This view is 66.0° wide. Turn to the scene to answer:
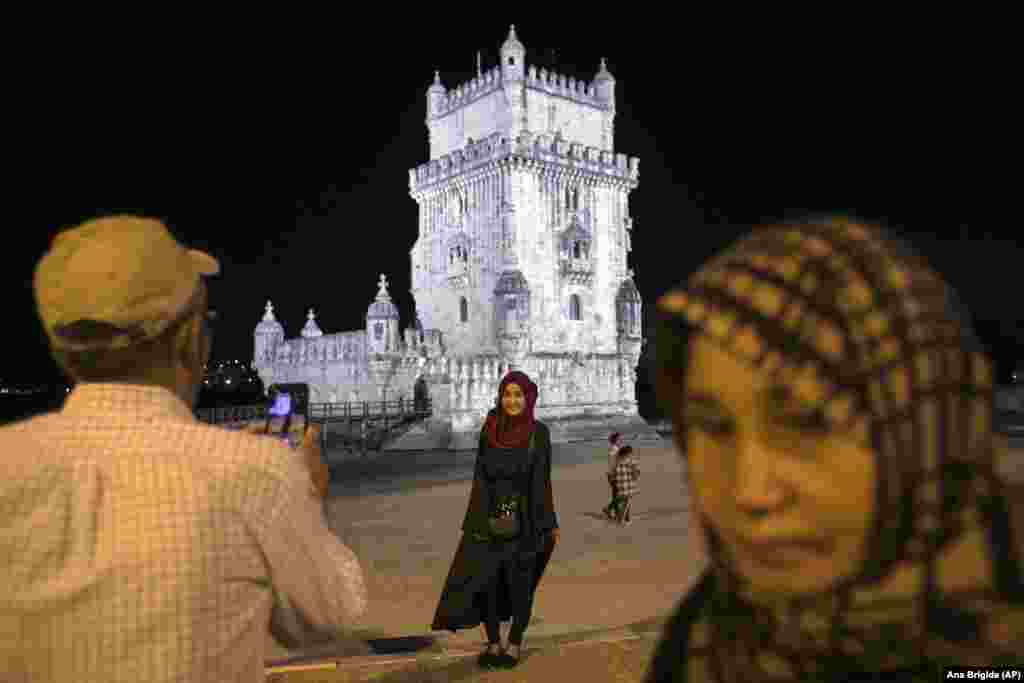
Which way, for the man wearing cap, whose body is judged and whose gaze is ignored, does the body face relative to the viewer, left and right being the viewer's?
facing away from the viewer and to the right of the viewer

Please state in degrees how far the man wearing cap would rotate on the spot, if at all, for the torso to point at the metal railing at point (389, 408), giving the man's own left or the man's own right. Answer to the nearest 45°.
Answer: approximately 45° to the man's own left

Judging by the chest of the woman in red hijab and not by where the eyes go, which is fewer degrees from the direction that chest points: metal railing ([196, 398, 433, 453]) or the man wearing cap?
the man wearing cap

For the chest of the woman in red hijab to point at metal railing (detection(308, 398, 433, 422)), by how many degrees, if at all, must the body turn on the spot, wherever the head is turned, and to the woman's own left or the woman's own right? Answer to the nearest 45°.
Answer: approximately 180°

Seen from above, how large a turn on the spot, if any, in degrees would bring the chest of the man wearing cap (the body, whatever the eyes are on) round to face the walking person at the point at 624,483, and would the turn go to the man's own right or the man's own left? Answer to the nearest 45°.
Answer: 0° — they already face them

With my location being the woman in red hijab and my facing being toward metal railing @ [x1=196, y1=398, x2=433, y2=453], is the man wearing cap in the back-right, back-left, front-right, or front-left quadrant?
back-left

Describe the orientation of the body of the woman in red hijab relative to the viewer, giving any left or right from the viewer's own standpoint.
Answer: facing the viewer

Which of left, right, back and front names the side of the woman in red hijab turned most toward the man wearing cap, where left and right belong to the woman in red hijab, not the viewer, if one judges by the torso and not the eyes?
front

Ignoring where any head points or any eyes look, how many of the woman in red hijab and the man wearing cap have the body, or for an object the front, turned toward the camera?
1

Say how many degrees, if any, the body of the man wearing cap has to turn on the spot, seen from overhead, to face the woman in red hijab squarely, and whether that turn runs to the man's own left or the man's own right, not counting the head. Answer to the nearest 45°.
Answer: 0° — they already face them

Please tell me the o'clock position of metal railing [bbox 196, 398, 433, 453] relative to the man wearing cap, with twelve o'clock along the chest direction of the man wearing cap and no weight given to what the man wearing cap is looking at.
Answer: The metal railing is roughly at 11 o'clock from the man wearing cap.

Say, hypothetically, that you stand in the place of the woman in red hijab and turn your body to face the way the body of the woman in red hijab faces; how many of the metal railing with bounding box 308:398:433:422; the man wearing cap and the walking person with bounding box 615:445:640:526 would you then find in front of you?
1

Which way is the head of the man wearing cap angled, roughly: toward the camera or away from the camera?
away from the camera

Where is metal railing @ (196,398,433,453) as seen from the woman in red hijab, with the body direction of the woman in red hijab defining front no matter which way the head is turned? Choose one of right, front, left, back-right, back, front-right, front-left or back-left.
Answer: back

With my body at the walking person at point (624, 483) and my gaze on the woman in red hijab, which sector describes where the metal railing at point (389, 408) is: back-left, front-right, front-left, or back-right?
back-right

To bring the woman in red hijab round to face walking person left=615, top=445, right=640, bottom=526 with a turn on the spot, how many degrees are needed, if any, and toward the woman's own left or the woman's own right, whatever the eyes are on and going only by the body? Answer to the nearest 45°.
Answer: approximately 180°
